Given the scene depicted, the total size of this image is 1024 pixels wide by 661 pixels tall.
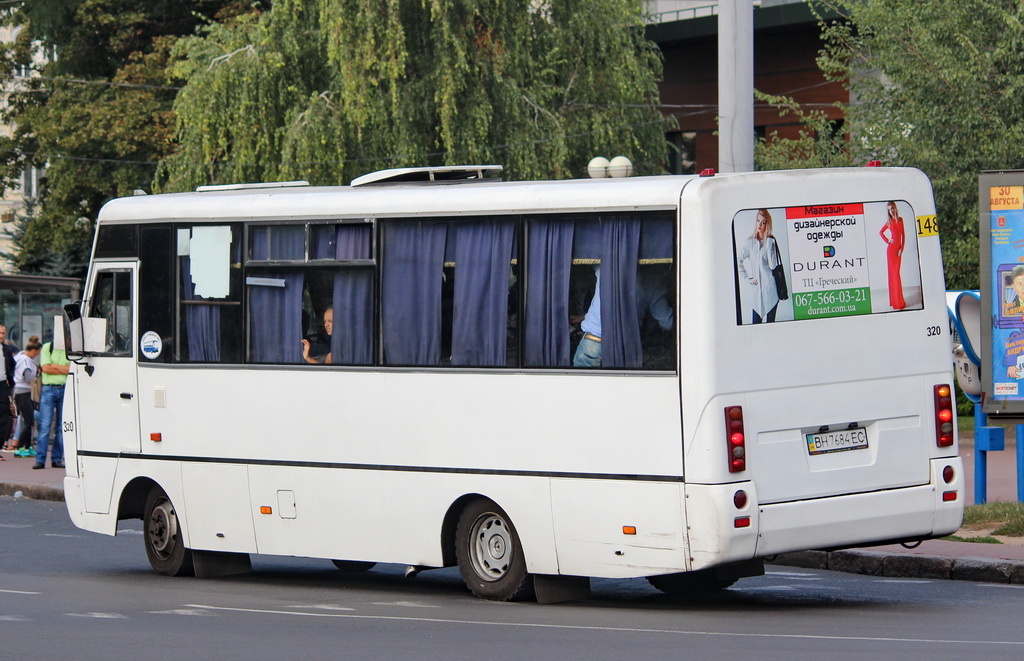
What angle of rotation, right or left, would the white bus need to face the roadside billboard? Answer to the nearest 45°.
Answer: approximately 90° to its right

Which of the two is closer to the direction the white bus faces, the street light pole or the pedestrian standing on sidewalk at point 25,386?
the pedestrian standing on sidewalk

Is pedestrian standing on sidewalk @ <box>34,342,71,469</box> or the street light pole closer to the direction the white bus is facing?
the pedestrian standing on sidewalk

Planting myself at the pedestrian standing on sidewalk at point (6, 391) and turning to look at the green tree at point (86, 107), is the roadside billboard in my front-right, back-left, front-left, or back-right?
back-right

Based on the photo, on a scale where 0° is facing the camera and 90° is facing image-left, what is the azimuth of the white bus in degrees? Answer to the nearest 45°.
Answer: approximately 135°

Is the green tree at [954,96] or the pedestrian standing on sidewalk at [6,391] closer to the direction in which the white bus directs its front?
the pedestrian standing on sidewalk

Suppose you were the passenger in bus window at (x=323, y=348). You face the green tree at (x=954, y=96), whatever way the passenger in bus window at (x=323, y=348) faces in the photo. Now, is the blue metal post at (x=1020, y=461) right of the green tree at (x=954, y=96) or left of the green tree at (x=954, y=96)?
right

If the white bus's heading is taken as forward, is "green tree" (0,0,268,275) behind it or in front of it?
in front

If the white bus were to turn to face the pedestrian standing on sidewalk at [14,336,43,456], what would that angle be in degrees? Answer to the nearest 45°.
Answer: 0° — it already faces them
